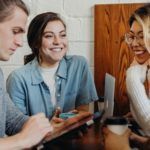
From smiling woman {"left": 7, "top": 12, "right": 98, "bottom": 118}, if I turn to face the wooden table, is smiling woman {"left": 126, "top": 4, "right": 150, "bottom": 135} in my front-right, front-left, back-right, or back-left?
front-left

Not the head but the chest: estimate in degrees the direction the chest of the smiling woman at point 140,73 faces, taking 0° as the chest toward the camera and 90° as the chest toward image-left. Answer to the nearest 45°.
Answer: approximately 45°

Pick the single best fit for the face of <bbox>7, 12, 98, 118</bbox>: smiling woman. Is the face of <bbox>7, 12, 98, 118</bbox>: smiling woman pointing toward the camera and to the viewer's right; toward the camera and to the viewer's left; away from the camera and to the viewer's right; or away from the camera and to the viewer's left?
toward the camera and to the viewer's right

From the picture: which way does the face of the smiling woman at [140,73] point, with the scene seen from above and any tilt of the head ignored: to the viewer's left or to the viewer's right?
to the viewer's left
